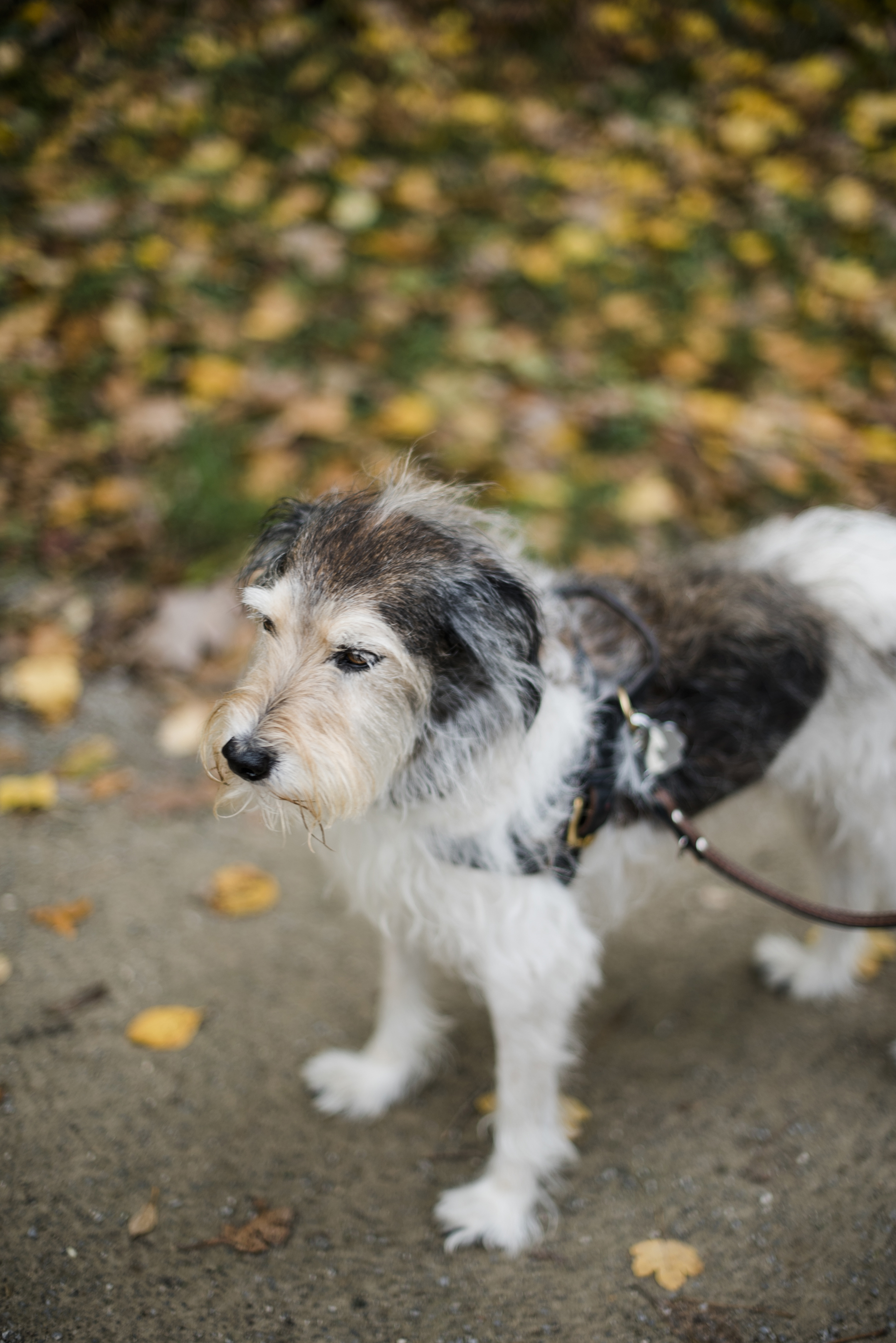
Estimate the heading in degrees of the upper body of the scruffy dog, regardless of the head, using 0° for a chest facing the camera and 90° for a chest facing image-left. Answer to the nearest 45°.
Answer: approximately 45°

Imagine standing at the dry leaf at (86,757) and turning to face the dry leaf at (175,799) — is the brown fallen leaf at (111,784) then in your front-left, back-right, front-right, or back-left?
front-right

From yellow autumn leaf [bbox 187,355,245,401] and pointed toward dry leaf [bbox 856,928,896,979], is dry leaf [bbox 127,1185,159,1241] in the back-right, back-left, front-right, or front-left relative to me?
front-right

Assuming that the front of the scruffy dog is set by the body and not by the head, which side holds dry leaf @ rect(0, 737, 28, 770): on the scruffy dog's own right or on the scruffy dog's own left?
on the scruffy dog's own right

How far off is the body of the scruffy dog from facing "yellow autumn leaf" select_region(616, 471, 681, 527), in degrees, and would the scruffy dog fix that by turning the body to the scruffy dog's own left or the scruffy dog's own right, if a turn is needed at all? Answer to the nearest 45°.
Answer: approximately 135° to the scruffy dog's own right

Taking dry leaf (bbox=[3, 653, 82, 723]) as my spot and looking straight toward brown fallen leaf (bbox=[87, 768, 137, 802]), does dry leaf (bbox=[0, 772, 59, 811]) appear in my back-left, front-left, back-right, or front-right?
front-right

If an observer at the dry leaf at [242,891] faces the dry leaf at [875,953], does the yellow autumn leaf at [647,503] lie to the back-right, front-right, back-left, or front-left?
front-left
